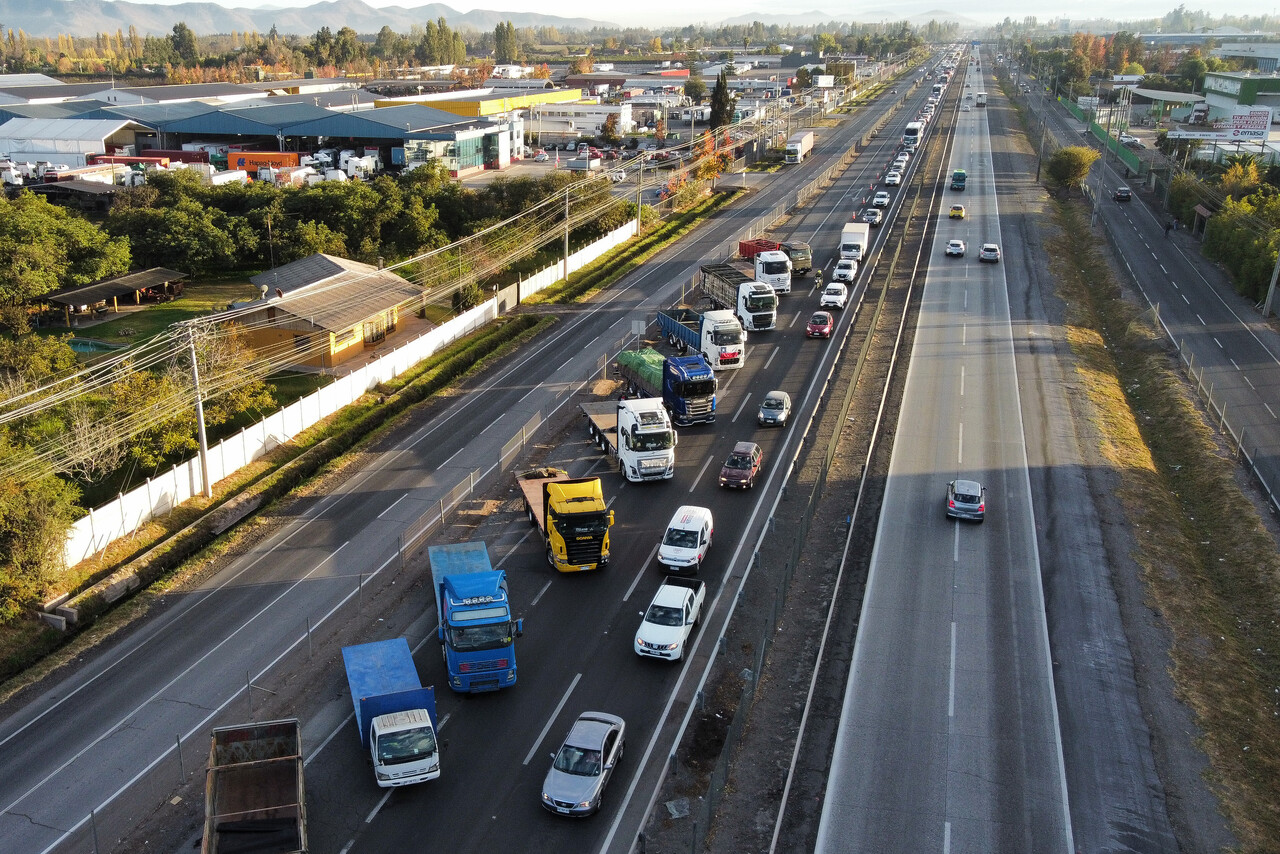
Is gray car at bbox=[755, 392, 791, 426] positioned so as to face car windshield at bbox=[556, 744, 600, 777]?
yes

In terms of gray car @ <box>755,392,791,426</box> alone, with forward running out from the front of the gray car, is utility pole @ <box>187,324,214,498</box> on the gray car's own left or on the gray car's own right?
on the gray car's own right

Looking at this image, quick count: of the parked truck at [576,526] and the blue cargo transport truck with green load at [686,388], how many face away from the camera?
0

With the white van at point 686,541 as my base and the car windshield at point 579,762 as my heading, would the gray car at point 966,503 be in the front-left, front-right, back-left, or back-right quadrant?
back-left

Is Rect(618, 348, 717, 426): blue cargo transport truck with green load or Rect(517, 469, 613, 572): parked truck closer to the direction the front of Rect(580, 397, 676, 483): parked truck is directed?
the parked truck

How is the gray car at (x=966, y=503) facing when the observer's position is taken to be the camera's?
facing away from the viewer

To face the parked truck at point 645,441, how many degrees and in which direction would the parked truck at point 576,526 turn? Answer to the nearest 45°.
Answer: approximately 180°

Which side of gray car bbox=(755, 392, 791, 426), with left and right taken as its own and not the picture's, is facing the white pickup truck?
front

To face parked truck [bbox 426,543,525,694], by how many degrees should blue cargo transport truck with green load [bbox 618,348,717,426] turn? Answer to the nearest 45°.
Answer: approximately 45° to its right

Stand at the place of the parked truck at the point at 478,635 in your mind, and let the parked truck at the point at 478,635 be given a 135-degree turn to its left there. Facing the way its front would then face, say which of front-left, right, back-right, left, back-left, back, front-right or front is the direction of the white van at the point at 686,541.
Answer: front

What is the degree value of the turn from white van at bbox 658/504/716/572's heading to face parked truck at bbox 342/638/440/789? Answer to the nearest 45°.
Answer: approximately 45° to its right

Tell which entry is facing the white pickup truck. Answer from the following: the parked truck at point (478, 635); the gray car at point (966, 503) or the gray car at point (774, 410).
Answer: the gray car at point (774, 410)

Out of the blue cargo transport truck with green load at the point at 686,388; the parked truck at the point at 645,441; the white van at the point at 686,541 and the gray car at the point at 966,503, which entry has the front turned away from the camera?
the gray car

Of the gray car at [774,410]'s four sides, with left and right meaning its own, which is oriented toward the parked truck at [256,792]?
front
